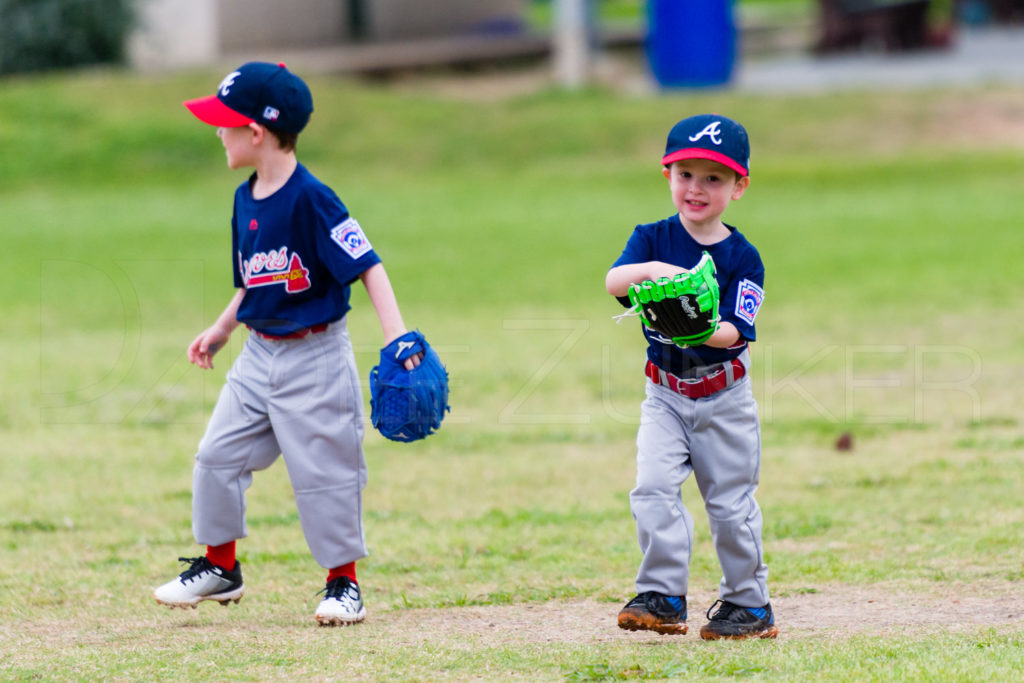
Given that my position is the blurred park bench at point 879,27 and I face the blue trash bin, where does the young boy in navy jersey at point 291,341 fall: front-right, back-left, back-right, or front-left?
front-left

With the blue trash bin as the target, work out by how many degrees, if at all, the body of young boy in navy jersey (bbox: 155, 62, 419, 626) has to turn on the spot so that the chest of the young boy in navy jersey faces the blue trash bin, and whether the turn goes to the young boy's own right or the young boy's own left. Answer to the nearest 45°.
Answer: approximately 135° to the young boy's own right

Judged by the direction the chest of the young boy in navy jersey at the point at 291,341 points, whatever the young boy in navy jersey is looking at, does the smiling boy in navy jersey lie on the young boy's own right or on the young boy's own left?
on the young boy's own left

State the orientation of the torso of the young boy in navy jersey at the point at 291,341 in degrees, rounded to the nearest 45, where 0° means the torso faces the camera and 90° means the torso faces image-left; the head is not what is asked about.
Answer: approximately 45°

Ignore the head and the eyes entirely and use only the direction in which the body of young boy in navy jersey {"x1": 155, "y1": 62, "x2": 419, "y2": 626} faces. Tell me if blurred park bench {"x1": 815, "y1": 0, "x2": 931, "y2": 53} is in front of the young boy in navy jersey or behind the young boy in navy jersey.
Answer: behind

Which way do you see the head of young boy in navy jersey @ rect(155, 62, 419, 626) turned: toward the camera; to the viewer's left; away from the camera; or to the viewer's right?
to the viewer's left
